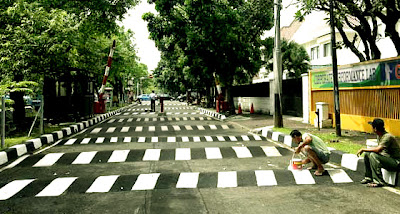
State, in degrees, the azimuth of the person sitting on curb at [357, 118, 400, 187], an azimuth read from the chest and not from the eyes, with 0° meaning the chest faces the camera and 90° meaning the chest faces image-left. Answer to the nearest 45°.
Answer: approximately 90°

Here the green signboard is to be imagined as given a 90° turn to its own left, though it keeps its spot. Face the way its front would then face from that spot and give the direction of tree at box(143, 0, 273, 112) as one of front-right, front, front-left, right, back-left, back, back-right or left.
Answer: back

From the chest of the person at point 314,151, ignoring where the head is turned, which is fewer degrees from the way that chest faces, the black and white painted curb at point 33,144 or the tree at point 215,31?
the black and white painted curb

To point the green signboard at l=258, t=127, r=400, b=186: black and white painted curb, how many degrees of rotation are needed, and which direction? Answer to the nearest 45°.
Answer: approximately 45° to its left

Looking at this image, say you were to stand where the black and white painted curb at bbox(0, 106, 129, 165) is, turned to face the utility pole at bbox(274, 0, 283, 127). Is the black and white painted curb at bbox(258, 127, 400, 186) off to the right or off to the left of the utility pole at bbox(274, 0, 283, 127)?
right

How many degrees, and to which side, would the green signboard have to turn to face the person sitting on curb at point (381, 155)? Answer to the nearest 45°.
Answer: approximately 45° to its left

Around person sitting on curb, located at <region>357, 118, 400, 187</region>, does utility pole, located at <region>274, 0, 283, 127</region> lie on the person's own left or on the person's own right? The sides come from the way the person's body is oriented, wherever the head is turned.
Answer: on the person's own right

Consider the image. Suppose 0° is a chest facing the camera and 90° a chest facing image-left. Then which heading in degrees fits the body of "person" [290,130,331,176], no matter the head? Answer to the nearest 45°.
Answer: approximately 90°

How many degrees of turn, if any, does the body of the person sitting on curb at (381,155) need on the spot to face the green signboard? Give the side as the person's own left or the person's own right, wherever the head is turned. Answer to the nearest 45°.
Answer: approximately 90° to the person's own right

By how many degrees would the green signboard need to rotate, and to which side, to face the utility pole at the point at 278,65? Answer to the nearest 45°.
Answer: approximately 45° to its right
